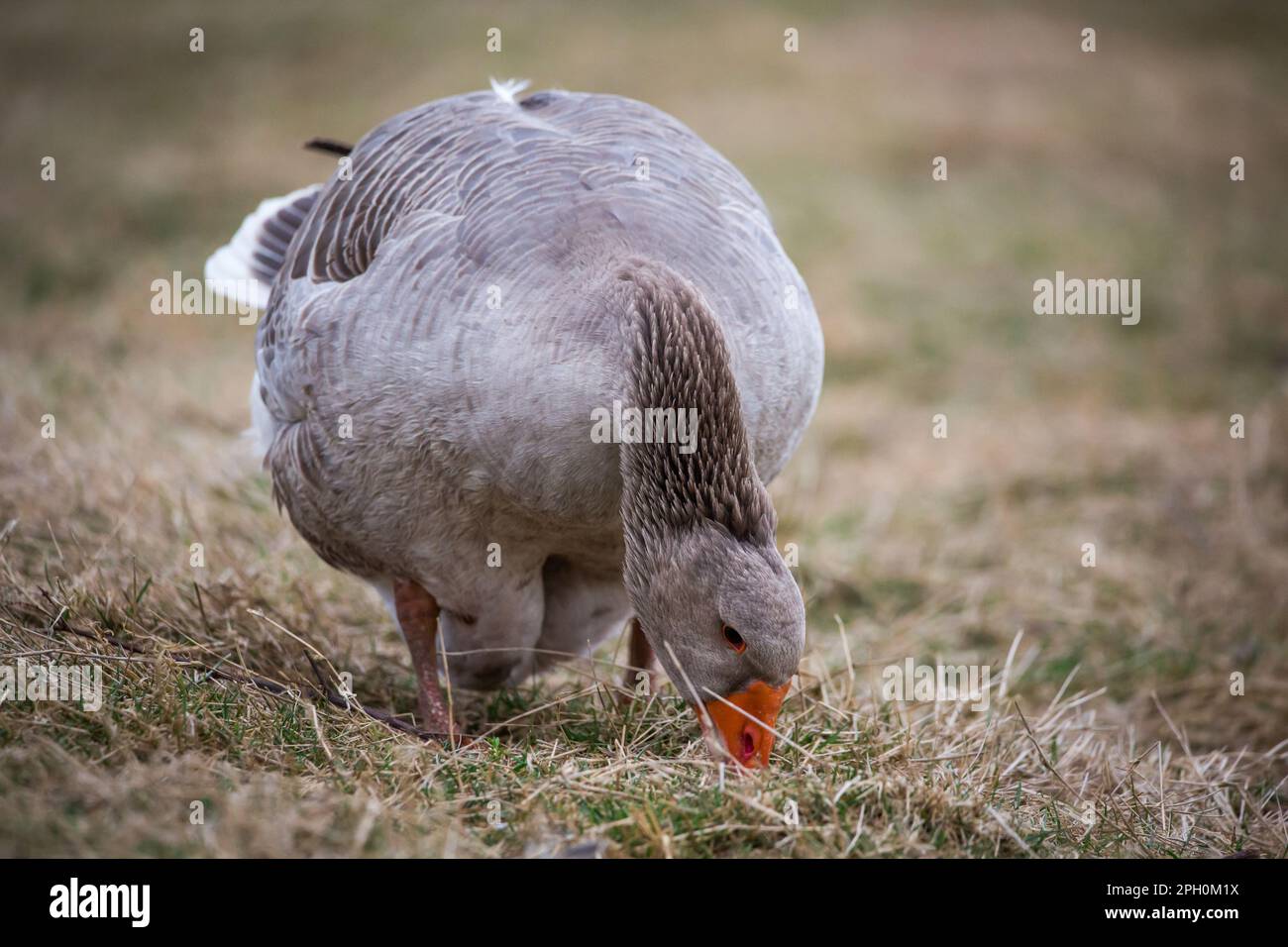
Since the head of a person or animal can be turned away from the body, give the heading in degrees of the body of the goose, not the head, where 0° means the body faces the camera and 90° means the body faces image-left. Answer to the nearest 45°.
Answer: approximately 315°
